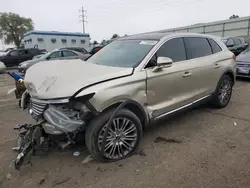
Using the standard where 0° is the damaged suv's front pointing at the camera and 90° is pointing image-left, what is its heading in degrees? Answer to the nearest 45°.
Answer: approximately 45°

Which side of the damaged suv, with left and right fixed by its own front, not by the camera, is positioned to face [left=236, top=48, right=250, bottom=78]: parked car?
back

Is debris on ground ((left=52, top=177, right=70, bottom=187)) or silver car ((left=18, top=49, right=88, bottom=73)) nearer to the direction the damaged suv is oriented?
the debris on ground

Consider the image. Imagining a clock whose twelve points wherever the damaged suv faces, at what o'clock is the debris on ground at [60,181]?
The debris on ground is roughly at 12 o'clock from the damaged suv.

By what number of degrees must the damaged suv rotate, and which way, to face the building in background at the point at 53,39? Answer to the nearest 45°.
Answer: approximately 135° to its right
